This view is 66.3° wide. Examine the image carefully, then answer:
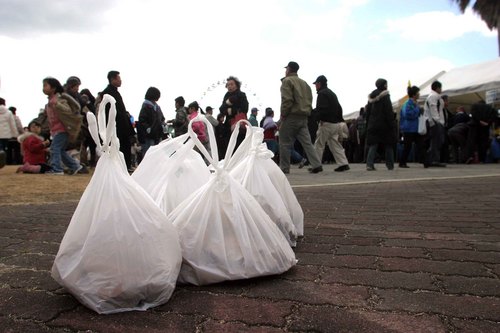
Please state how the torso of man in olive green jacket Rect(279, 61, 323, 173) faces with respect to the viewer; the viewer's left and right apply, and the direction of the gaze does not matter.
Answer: facing away from the viewer and to the left of the viewer

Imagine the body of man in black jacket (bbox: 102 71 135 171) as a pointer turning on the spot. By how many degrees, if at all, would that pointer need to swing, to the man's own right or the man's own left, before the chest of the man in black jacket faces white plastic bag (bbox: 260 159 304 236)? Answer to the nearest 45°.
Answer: approximately 90° to the man's own right

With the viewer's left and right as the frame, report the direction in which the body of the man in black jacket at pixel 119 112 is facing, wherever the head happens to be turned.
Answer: facing to the right of the viewer

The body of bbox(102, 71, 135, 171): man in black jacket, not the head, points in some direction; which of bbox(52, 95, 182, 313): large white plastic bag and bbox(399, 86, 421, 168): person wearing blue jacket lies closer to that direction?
the person wearing blue jacket

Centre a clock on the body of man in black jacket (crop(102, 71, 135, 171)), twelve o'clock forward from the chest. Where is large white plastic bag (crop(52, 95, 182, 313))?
The large white plastic bag is roughly at 3 o'clock from the man in black jacket.

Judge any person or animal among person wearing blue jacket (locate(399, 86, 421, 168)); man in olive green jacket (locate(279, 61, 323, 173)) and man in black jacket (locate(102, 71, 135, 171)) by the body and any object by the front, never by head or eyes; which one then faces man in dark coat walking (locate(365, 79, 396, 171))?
the man in black jacket

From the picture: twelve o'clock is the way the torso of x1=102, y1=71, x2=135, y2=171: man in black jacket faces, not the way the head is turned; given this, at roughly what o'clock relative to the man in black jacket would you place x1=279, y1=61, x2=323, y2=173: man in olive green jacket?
The man in olive green jacket is roughly at 12 o'clock from the man in black jacket.

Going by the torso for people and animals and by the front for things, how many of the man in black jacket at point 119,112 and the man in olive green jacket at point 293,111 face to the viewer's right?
1
